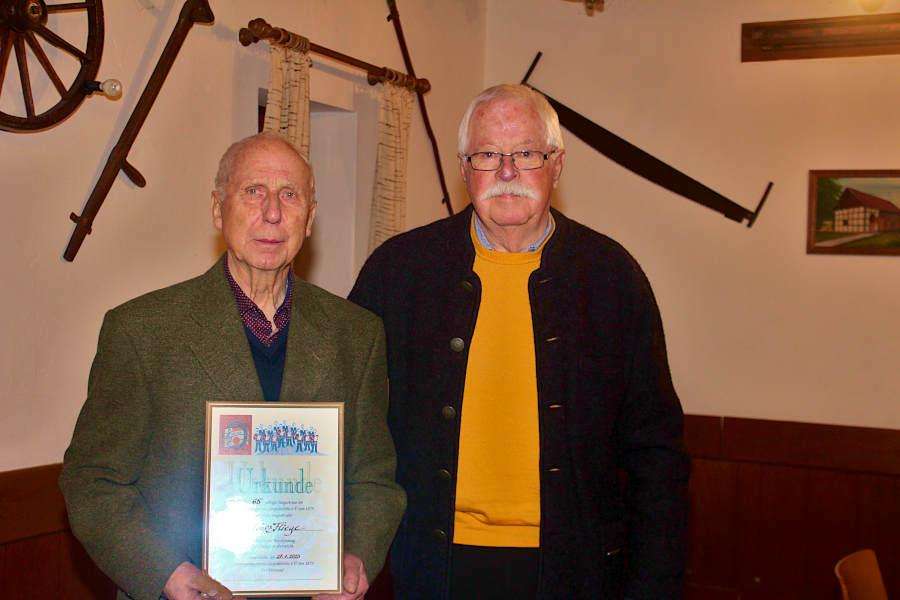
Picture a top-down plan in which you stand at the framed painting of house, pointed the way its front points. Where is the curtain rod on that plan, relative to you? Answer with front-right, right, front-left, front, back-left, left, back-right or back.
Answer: front-right

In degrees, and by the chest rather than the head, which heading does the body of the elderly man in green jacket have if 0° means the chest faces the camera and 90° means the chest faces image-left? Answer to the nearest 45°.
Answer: approximately 0°

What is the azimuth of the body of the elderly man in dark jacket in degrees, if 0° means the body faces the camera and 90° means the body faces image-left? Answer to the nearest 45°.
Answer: approximately 0°

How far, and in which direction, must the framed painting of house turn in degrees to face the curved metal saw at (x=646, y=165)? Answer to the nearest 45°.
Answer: approximately 90° to its right

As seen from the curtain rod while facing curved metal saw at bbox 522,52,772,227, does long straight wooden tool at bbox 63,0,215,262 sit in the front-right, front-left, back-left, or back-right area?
back-right

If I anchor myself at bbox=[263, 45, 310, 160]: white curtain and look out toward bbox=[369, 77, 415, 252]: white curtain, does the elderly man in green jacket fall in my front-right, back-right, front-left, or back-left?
back-right
